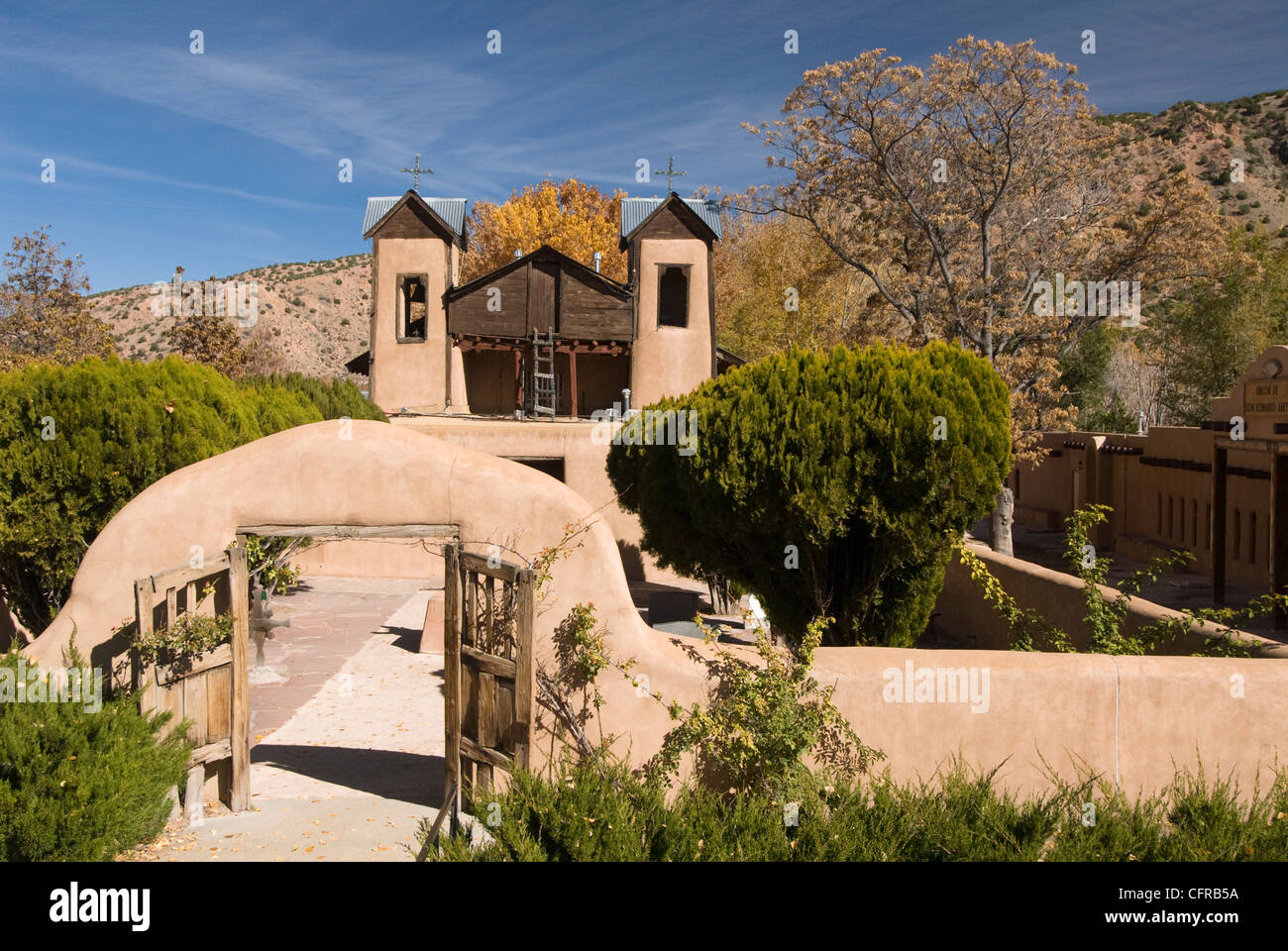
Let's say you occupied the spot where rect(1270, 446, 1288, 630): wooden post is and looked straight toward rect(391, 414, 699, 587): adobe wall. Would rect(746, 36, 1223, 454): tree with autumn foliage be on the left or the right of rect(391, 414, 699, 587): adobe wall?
right

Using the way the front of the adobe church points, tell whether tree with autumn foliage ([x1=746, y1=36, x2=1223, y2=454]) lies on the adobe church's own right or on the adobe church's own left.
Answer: on the adobe church's own left

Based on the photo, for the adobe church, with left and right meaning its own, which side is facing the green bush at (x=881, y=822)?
front

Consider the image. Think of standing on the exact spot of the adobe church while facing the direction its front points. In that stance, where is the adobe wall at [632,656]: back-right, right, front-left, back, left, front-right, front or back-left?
front

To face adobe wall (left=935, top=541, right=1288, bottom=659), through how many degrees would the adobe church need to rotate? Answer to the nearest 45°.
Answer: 0° — it already faces it

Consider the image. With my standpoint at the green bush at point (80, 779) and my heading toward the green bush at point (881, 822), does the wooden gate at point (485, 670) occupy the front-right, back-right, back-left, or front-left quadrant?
front-left

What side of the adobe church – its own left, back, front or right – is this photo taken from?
front

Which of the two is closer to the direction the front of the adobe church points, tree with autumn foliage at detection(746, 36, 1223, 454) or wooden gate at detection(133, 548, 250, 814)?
the wooden gate

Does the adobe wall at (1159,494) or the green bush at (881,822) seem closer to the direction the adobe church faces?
the green bush

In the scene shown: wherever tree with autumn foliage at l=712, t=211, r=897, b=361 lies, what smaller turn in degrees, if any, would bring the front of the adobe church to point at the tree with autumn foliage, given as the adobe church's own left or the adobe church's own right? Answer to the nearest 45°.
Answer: approximately 135° to the adobe church's own left

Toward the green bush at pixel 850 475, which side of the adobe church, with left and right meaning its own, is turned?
front

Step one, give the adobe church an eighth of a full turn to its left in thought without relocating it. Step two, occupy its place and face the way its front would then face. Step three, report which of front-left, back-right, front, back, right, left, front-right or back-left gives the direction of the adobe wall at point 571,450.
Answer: front-right

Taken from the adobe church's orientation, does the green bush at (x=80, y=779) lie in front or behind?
in front

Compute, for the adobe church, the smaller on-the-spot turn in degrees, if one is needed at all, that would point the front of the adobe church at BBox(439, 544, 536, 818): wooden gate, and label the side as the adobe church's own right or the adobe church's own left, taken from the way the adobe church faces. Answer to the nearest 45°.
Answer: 0° — it already faces it
